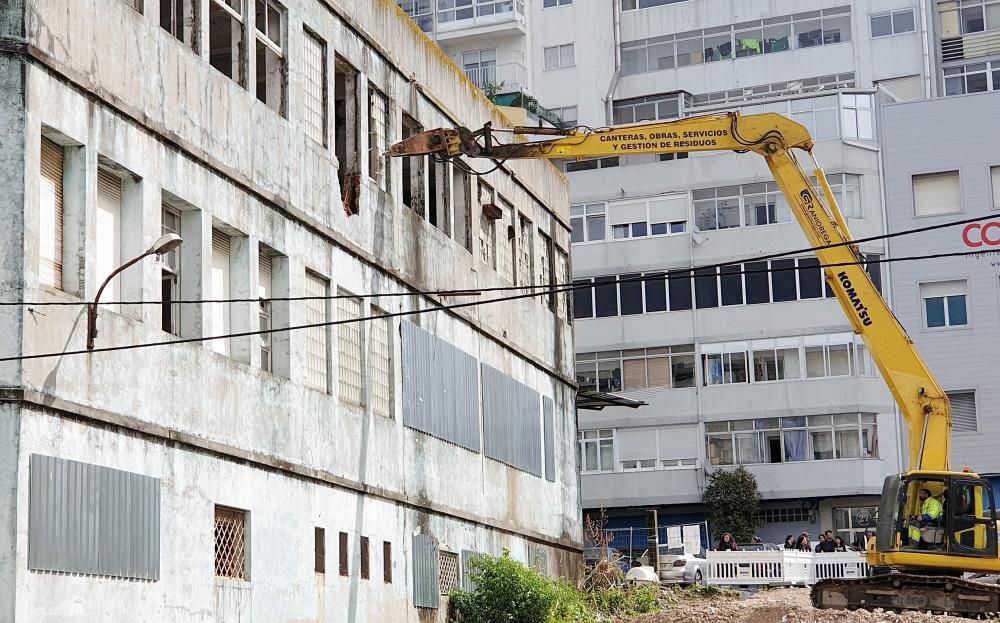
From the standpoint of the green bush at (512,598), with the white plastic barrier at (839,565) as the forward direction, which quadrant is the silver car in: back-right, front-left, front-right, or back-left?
front-left

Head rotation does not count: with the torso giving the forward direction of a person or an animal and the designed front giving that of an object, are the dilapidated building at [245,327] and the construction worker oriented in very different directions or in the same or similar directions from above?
very different directions

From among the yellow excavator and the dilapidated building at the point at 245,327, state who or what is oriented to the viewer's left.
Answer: the yellow excavator

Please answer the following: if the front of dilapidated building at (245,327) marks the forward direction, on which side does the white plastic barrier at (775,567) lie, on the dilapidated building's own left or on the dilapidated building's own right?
on the dilapidated building's own left

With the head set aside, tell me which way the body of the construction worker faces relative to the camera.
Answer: to the viewer's left

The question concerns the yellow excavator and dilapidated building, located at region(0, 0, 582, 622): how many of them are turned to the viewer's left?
1

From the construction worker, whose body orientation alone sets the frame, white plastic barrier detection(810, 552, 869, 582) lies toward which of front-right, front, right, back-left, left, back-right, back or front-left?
right

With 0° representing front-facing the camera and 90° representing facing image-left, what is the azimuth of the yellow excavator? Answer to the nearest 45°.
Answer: approximately 90°

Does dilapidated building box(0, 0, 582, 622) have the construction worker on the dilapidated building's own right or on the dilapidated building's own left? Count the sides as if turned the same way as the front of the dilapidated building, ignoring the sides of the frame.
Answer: on the dilapidated building's own left

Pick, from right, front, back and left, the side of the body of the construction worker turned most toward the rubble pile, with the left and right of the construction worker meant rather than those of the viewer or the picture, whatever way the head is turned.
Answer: front

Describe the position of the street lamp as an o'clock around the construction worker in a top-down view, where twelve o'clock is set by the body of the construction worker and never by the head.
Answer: The street lamp is roughly at 10 o'clock from the construction worker.

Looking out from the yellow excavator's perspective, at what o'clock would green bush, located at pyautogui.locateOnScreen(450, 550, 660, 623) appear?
The green bush is roughly at 12 o'clock from the yellow excavator.

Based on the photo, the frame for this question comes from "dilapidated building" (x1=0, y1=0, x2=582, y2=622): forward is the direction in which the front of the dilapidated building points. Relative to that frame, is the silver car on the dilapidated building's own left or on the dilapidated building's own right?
on the dilapidated building's own left

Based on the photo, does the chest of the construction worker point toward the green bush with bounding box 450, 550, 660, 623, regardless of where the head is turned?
yes

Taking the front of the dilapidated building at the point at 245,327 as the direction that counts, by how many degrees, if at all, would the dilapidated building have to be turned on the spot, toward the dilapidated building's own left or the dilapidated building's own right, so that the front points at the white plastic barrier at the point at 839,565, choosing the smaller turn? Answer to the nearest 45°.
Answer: approximately 90° to the dilapidated building's own left

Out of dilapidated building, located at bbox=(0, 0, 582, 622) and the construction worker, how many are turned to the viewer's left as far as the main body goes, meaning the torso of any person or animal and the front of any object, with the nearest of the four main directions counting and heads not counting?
1

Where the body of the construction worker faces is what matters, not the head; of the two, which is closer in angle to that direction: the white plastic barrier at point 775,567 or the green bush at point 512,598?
the green bush

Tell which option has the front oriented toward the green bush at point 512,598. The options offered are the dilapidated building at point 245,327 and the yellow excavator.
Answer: the yellow excavator
